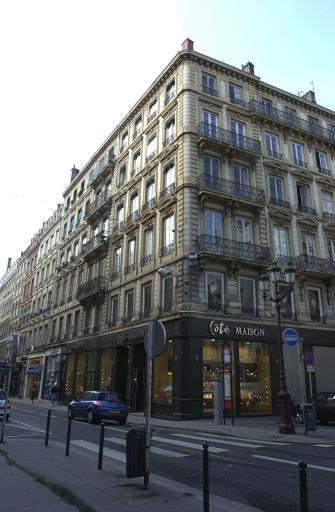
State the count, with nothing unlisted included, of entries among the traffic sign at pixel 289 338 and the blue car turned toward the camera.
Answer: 1

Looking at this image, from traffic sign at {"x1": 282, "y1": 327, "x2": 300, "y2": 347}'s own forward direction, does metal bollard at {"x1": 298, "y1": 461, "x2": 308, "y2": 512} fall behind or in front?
in front

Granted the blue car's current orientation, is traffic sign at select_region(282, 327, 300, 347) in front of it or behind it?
behind

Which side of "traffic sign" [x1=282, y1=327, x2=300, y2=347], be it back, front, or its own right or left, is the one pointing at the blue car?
right

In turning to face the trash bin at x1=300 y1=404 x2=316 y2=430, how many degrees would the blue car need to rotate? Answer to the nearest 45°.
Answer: approximately 180°

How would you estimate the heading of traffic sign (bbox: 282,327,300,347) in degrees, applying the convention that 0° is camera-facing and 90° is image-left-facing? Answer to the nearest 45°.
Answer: approximately 0°

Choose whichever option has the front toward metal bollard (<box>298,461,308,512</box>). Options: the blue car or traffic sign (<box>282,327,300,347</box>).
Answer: the traffic sign

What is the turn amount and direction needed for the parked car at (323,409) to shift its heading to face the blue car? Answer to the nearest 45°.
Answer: approximately 45° to its right

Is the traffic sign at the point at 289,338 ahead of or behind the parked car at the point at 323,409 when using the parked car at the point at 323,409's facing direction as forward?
ahead
